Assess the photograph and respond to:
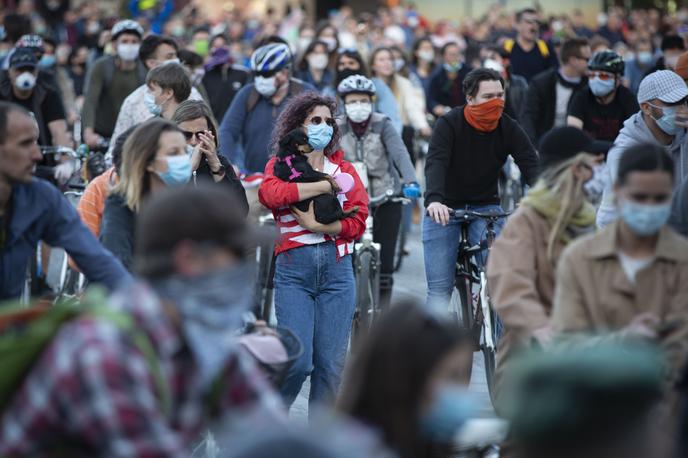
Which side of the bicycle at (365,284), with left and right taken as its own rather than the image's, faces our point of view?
front

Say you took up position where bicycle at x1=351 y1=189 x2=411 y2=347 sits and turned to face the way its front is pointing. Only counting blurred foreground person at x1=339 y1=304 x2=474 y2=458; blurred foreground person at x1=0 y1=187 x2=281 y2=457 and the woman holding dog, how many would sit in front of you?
3

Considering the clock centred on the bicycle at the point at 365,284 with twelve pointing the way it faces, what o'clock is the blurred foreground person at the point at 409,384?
The blurred foreground person is roughly at 12 o'clock from the bicycle.

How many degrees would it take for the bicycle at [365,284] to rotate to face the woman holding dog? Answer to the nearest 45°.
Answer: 0° — it already faces them

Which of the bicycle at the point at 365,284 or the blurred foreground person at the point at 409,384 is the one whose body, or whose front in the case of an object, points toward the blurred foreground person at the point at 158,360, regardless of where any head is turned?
the bicycle

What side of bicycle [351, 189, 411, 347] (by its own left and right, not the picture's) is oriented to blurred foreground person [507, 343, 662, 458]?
front
